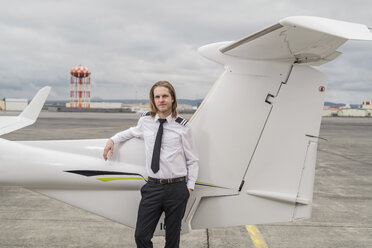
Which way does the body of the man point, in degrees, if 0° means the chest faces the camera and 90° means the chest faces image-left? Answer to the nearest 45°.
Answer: approximately 0°
